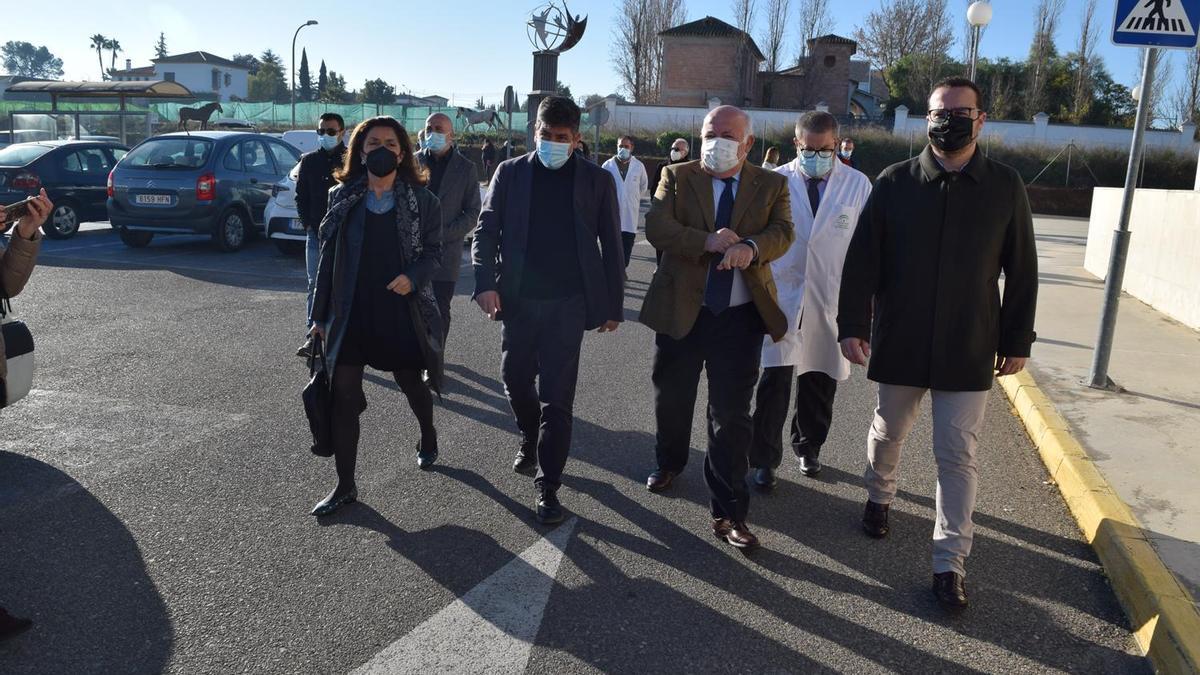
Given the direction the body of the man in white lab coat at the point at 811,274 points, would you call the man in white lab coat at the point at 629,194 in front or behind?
behind

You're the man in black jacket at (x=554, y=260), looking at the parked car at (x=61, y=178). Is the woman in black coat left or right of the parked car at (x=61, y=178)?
left

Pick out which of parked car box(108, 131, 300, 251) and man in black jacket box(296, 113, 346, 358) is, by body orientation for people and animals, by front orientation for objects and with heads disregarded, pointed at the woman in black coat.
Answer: the man in black jacket

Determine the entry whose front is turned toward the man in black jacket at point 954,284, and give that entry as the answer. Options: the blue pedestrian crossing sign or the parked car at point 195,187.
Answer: the blue pedestrian crossing sign

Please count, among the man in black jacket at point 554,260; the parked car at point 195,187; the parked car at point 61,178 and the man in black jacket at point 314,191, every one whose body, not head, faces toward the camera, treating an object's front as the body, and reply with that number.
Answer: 2

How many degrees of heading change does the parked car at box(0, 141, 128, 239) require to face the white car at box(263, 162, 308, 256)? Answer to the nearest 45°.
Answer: approximately 90° to its right

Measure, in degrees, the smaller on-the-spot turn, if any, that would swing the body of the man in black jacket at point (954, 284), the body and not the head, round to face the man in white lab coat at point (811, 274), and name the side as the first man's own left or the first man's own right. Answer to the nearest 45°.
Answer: approximately 135° to the first man's own right

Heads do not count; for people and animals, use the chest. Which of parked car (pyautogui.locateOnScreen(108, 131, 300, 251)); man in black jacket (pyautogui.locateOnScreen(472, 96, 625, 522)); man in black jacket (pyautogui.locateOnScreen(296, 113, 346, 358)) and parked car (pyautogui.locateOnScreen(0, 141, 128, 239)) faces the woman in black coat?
man in black jacket (pyautogui.locateOnScreen(296, 113, 346, 358))

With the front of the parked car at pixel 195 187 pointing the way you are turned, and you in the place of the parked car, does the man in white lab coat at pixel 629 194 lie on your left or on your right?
on your right

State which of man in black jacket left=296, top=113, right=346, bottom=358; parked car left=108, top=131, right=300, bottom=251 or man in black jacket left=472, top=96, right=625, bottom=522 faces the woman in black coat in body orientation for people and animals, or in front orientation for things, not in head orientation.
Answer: man in black jacket left=296, top=113, right=346, bottom=358

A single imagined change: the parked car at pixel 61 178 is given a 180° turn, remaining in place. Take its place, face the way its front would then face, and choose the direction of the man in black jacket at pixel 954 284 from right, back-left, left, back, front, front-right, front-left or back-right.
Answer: front-left

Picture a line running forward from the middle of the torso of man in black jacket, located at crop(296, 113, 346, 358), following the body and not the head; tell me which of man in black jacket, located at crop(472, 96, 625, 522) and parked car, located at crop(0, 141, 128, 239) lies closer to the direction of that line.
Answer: the man in black jacket
